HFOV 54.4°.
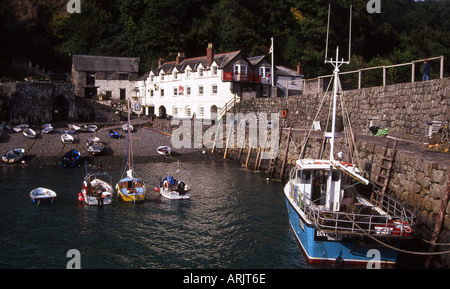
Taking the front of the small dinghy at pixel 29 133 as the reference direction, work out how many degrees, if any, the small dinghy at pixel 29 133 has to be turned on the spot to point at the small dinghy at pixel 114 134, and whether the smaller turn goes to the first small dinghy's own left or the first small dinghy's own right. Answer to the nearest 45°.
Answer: approximately 45° to the first small dinghy's own left

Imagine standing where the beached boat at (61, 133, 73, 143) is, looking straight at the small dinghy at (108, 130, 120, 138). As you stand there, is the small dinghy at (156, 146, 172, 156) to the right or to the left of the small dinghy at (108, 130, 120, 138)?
right

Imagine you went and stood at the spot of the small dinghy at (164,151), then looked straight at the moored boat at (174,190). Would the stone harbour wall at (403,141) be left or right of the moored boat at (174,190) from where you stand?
left

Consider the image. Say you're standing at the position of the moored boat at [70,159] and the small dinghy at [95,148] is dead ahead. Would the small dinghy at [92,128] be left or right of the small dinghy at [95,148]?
left

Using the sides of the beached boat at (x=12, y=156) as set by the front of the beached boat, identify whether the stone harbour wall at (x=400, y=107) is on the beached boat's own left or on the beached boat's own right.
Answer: on the beached boat's own left
